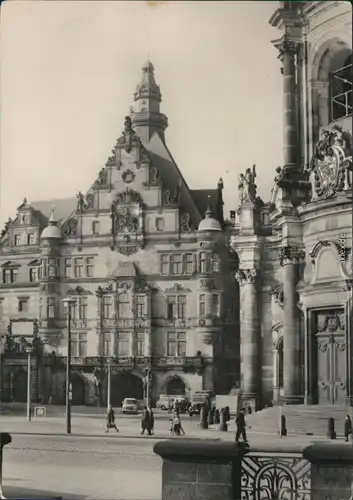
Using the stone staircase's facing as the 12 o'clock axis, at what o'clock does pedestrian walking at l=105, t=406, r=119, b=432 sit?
The pedestrian walking is roughly at 2 o'clock from the stone staircase.

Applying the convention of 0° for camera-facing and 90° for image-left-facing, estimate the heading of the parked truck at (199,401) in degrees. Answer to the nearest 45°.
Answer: approximately 45°

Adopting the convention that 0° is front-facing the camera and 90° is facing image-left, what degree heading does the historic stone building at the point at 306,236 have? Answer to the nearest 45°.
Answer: approximately 45°

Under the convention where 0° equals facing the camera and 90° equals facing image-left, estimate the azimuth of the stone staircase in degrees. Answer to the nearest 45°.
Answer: approximately 0°

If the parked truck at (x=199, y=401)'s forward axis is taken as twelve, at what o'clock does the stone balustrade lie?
The stone balustrade is roughly at 10 o'clock from the parked truck.
